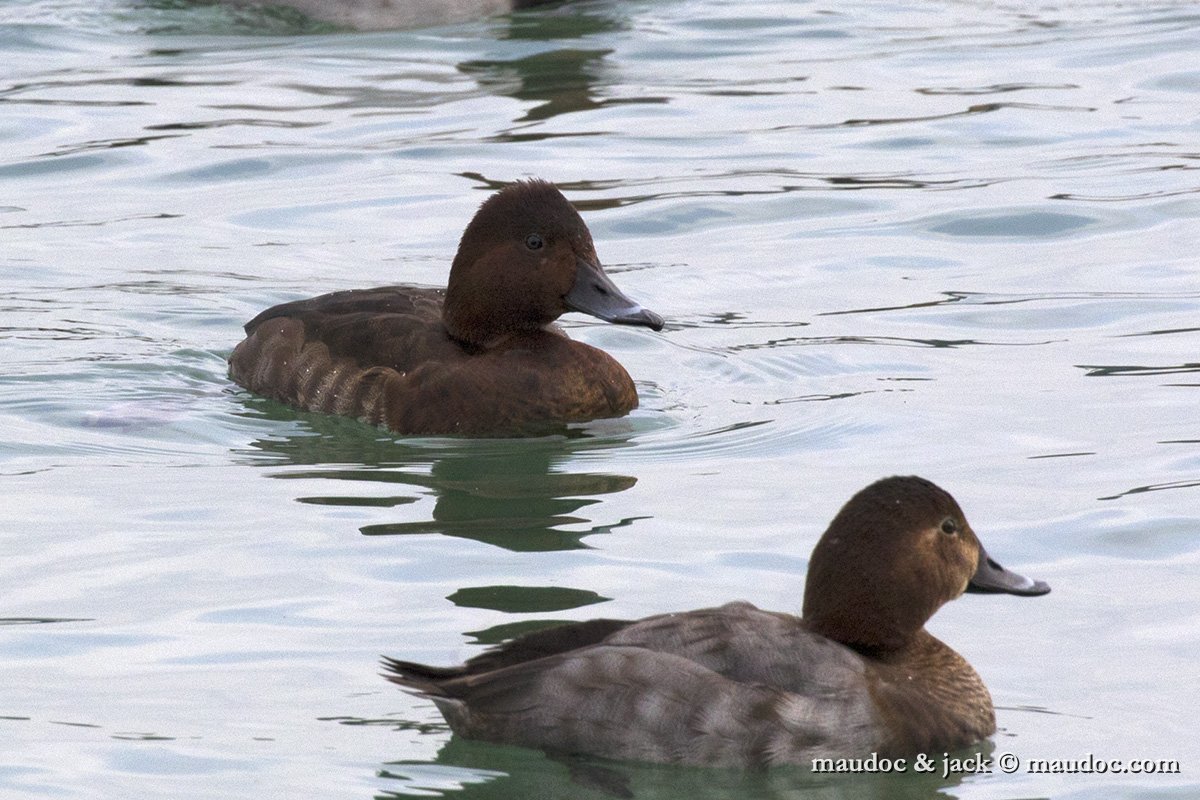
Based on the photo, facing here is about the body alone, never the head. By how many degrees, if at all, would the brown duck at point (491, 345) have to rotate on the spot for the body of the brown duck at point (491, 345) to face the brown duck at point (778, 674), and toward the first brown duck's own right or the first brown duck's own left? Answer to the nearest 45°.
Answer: approximately 45° to the first brown duck's own right

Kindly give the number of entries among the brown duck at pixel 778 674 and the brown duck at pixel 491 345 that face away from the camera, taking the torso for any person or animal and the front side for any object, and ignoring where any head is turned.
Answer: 0

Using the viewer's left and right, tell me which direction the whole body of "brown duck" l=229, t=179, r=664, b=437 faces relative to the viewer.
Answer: facing the viewer and to the right of the viewer

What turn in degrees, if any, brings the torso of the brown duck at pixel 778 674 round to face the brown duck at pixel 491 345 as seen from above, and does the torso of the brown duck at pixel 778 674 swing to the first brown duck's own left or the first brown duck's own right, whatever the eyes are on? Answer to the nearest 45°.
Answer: approximately 90° to the first brown duck's own left

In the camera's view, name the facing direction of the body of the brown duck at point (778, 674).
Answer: to the viewer's right
